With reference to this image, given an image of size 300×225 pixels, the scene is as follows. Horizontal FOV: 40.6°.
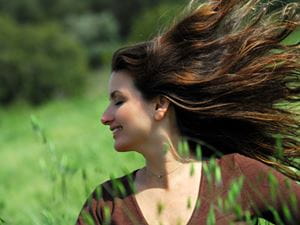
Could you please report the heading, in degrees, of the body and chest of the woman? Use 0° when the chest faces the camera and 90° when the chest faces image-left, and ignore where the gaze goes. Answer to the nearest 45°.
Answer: approximately 45°

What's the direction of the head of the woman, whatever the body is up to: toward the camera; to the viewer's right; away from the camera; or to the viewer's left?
to the viewer's left
